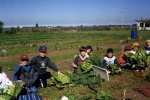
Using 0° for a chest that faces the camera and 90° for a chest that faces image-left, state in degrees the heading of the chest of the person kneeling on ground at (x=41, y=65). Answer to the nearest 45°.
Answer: approximately 0°

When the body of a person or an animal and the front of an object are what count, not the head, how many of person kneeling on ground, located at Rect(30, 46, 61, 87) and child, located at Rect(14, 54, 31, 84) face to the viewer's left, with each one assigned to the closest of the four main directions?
0

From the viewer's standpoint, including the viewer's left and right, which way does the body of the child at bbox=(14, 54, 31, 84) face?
facing the viewer and to the right of the viewer

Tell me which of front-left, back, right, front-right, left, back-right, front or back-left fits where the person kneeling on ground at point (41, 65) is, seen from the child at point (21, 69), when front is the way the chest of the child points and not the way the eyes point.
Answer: left

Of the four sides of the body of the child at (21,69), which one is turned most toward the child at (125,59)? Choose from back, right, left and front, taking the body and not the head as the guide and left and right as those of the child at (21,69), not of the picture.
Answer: left

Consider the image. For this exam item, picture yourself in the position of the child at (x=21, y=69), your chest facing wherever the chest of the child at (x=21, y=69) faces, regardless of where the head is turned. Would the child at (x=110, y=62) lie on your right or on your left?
on your left

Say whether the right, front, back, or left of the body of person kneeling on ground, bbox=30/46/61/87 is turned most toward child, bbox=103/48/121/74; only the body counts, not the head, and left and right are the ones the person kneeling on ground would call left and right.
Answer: left

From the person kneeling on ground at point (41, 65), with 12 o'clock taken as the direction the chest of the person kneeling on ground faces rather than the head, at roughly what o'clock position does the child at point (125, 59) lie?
The child is roughly at 8 o'clock from the person kneeling on ground.

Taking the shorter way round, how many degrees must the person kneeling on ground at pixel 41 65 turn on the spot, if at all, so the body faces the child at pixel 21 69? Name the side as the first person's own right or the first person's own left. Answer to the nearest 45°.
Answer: approximately 45° to the first person's own right
